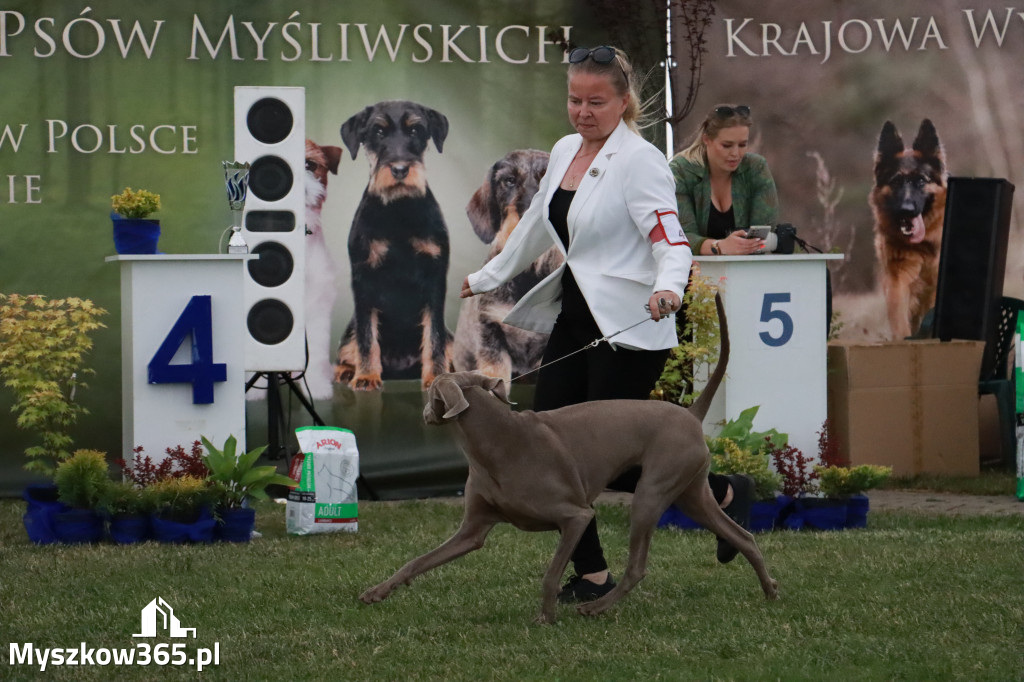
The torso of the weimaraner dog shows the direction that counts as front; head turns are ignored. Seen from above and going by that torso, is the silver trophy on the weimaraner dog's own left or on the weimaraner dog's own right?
on the weimaraner dog's own right

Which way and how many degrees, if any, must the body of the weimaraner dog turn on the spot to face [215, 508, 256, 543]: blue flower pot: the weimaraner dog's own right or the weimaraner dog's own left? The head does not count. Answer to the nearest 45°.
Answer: approximately 45° to the weimaraner dog's own right

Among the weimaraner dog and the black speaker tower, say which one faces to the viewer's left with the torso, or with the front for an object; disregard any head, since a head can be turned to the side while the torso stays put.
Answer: the weimaraner dog

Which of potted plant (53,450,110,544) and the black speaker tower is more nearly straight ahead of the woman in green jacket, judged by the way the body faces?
the potted plant

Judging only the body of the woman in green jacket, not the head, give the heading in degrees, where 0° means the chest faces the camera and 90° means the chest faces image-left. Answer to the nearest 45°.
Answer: approximately 0°

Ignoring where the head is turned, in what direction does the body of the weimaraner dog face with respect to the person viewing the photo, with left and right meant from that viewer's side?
facing to the left of the viewer

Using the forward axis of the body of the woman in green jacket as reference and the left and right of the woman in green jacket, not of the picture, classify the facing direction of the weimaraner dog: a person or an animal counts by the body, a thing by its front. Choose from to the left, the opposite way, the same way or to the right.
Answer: to the right

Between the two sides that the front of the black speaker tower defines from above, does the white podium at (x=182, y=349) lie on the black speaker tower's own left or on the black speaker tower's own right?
on the black speaker tower's own right
